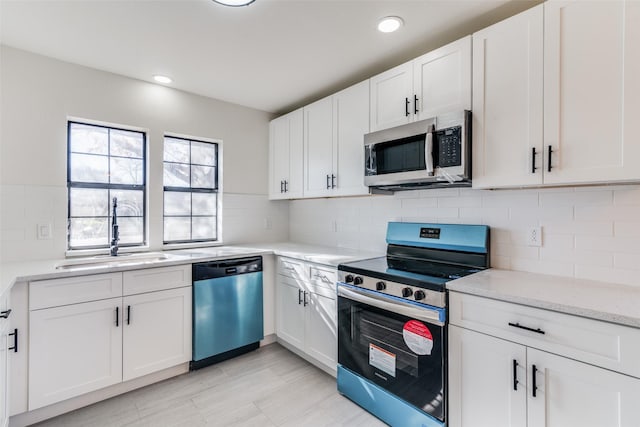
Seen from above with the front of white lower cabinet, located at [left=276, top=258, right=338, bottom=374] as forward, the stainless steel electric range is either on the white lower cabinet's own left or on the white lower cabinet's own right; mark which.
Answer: on the white lower cabinet's own left

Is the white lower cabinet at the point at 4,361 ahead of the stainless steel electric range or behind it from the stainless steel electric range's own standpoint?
ahead

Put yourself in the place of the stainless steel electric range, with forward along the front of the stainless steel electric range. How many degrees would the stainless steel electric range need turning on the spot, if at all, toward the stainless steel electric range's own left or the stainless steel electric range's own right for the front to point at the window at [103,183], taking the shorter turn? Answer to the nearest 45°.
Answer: approximately 45° to the stainless steel electric range's own right

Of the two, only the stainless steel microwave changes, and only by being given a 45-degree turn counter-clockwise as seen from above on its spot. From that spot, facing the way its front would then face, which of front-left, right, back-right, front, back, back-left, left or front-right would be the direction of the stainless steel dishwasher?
right

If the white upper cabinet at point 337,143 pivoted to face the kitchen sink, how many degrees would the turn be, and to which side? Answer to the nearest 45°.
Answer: approximately 45° to its right

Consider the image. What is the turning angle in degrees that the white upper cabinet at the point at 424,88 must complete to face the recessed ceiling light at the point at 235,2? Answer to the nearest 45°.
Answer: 0° — it already faces it

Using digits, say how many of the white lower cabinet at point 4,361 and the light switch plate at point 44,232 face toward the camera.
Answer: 1

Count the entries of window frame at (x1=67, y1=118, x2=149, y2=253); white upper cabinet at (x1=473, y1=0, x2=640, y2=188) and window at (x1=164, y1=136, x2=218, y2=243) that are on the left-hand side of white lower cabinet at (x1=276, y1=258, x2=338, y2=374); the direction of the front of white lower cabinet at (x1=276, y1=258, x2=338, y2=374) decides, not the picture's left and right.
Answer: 1

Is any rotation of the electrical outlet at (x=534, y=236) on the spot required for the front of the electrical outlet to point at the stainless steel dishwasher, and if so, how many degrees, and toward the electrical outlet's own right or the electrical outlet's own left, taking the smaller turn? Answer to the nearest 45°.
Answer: approximately 90° to the electrical outlet's own right

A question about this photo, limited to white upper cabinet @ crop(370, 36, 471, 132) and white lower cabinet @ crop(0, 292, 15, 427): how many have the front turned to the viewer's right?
1
